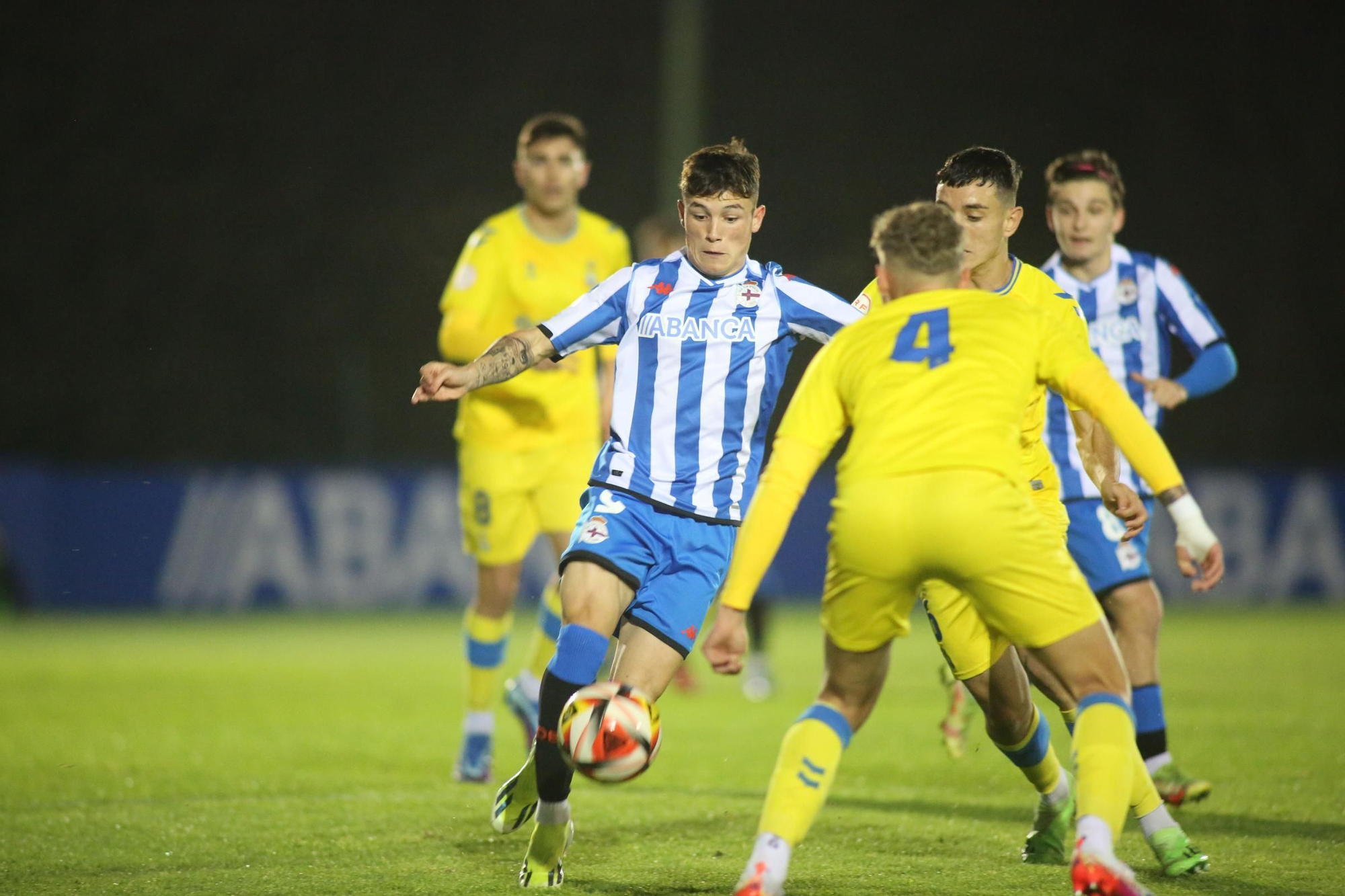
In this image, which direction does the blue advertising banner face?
toward the camera

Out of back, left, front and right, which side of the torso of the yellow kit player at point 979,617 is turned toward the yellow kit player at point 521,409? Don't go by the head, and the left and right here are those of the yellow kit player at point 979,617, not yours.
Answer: right

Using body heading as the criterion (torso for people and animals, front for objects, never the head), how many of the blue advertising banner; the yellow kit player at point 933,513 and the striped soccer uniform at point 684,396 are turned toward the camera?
2

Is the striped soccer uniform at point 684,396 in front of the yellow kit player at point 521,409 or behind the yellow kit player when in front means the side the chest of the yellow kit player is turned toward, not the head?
in front

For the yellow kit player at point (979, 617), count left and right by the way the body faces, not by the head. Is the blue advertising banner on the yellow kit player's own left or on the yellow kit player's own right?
on the yellow kit player's own right

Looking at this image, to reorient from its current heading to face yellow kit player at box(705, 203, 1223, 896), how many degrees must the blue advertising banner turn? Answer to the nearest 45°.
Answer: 0° — it already faces them

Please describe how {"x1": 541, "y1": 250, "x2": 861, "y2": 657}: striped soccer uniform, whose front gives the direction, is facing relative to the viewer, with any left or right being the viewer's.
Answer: facing the viewer

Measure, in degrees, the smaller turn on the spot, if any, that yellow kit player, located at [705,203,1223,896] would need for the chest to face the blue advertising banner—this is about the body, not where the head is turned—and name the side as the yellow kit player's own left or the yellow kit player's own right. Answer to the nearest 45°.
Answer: approximately 45° to the yellow kit player's own left

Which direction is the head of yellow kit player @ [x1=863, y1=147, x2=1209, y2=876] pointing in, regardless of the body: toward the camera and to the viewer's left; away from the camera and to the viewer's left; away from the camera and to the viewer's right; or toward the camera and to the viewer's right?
toward the camera and to the viewer's left

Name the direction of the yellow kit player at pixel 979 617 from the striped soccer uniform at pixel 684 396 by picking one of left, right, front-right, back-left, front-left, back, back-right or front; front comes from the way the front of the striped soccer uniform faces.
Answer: left

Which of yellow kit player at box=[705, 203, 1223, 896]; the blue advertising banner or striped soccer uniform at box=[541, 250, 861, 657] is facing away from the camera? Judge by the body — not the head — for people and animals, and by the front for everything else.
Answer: the yellow kit player

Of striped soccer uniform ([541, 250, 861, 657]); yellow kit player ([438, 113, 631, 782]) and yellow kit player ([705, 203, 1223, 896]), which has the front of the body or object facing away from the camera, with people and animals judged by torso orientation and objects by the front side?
yellow kit player ([705, 203, 1223, 896])

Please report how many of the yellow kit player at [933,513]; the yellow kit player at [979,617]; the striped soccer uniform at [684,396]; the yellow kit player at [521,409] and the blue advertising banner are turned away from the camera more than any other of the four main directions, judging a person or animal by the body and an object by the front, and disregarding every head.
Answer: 1

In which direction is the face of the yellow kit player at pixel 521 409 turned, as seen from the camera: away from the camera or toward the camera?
toward the camera

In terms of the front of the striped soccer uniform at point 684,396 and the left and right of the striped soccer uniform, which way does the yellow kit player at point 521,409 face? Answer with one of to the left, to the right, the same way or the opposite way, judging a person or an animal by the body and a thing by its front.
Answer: the same way

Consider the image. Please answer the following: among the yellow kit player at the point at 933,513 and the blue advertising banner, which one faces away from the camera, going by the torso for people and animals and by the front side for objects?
the yellow kit player

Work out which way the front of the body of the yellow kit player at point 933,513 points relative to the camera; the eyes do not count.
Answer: away from the camera

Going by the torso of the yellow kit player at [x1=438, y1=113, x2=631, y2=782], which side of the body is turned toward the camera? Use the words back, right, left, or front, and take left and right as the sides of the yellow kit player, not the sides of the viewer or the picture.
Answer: front
